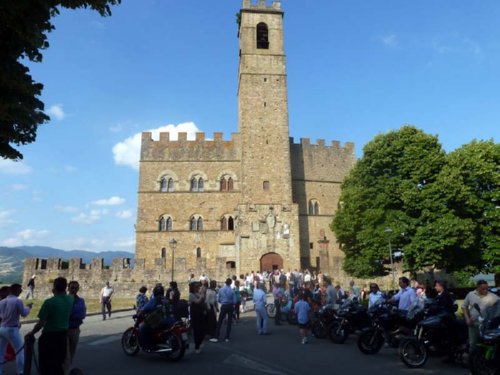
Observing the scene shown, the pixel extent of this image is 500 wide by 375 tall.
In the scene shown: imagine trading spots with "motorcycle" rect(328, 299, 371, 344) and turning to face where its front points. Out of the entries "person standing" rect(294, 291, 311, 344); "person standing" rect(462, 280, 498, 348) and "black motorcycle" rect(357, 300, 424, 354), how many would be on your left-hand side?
2

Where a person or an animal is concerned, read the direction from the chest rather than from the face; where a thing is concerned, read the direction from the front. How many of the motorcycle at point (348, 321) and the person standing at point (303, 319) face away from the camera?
1

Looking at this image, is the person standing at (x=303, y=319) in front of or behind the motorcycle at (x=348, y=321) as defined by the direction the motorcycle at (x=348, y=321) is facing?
in front

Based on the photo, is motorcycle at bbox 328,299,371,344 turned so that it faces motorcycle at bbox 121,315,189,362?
yes

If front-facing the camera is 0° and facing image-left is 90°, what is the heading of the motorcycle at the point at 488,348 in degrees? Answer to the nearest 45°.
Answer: approximately 45°

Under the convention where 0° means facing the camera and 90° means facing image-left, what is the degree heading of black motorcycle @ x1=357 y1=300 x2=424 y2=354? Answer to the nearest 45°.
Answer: approximately 45°
